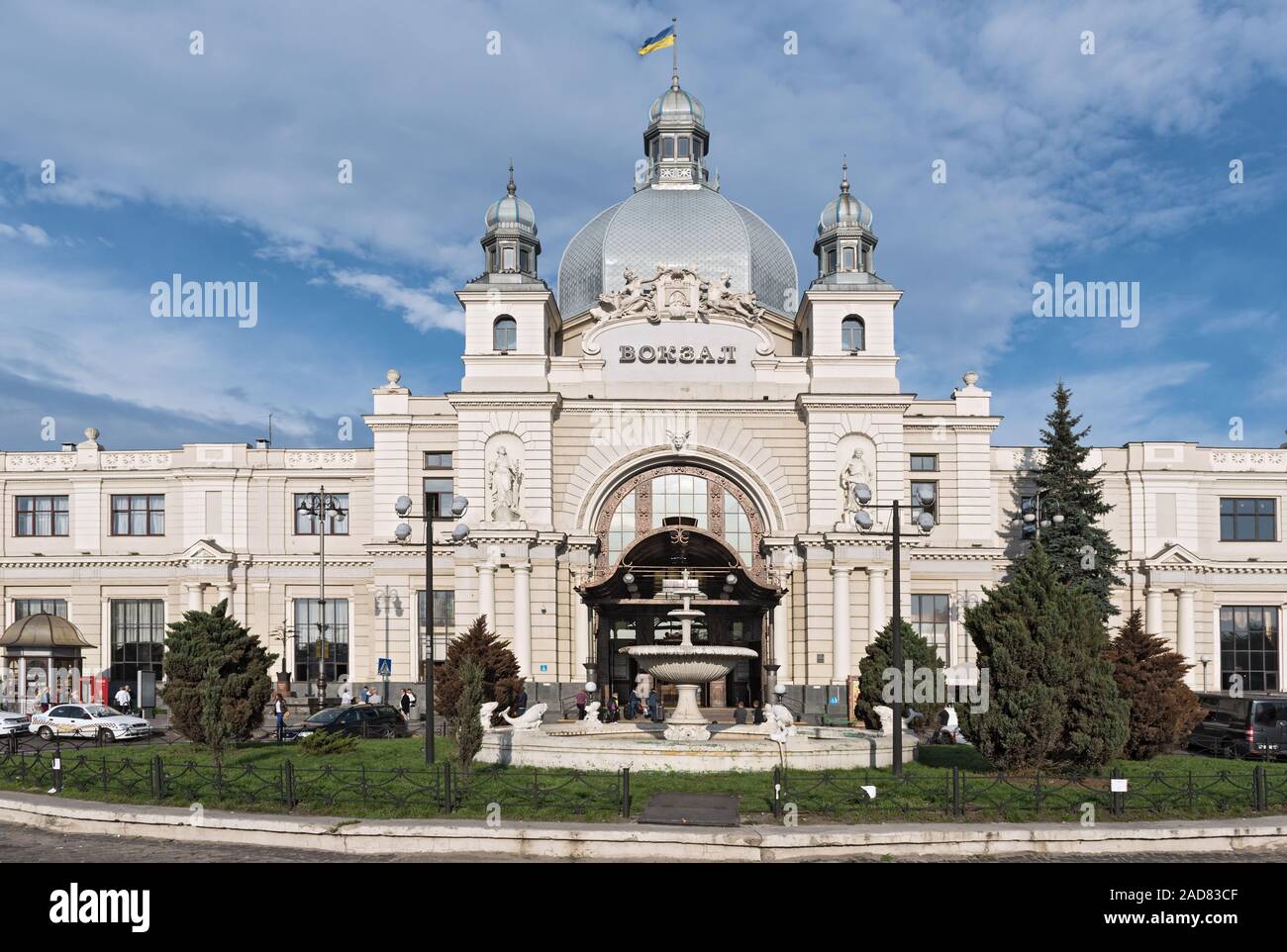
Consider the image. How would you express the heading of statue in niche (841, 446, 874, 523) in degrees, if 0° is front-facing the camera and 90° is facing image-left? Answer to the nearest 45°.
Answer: approximately 0°

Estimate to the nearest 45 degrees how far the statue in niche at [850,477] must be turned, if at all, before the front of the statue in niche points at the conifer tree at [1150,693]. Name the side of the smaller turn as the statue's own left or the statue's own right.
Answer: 0° — it already faces it

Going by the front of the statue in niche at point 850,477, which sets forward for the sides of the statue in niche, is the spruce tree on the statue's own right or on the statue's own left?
on the statue's own left
